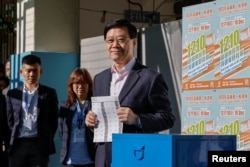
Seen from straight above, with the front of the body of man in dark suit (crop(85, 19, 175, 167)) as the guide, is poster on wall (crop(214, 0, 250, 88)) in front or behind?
behind

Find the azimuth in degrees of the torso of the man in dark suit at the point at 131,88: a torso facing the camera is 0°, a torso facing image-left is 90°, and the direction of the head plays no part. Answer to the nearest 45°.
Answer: approximately 45°

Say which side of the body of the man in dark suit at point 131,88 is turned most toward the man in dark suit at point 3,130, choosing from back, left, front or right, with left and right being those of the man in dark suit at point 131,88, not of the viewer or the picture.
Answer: right

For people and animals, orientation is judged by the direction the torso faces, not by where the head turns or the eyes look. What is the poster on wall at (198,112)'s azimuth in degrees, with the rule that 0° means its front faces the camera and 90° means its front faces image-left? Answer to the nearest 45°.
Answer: approximately 0°

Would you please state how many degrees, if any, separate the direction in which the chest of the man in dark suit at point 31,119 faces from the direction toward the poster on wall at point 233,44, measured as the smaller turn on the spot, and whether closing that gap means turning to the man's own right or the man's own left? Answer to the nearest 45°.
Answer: approximately 45° to the man's own left

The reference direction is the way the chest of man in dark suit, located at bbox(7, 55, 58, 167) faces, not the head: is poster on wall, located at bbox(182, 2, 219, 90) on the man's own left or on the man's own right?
on the man's own left

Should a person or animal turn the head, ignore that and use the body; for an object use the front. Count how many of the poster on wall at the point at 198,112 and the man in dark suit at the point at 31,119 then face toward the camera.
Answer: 2

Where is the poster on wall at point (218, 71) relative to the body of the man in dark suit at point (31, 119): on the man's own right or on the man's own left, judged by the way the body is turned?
on the man's own left
